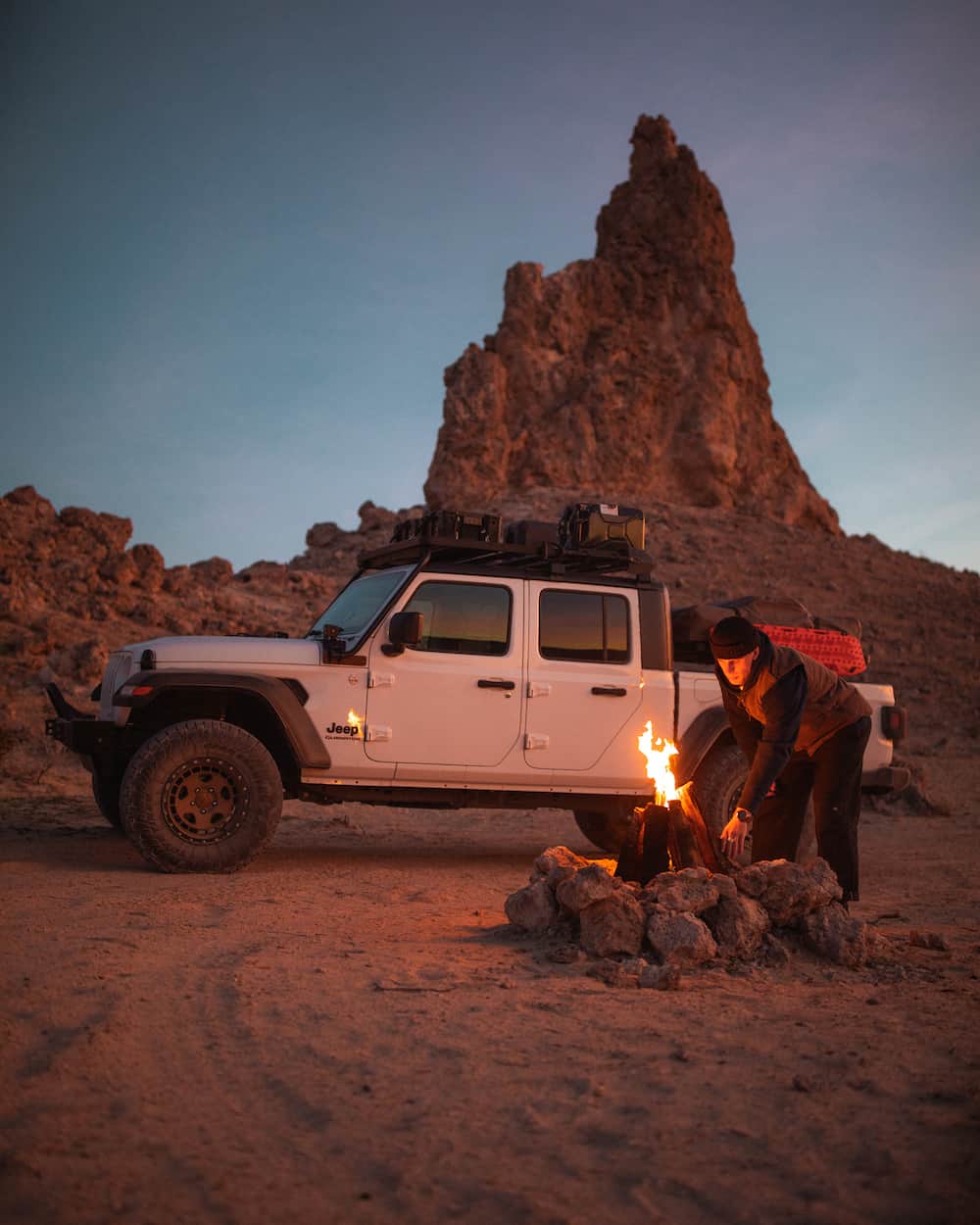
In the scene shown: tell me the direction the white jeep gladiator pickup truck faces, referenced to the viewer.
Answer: facing to the left of the viewer

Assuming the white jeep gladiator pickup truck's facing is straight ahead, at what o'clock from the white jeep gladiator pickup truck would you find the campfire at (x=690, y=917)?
The campfire is roughly at 8 o'clock from the white jeep gladiator pickup truck.

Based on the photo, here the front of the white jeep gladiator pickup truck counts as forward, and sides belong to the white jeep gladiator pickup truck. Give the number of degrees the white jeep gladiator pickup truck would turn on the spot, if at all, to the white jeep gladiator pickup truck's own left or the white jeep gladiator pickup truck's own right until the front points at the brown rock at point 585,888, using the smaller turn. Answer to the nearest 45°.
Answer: approximately 90° to the white jeep gladiator pickup truck's own left

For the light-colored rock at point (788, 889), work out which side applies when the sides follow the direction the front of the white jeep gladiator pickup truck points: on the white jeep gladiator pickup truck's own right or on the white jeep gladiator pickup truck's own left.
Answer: on the white jeep gladiator pickup truck's own left

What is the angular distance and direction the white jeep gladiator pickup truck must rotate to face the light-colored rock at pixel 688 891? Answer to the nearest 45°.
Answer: approximately 135° to its left

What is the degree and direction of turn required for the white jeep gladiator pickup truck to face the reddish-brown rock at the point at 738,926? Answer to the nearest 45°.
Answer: approximately 135° to its left

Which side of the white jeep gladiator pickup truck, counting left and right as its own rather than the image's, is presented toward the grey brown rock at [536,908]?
left
